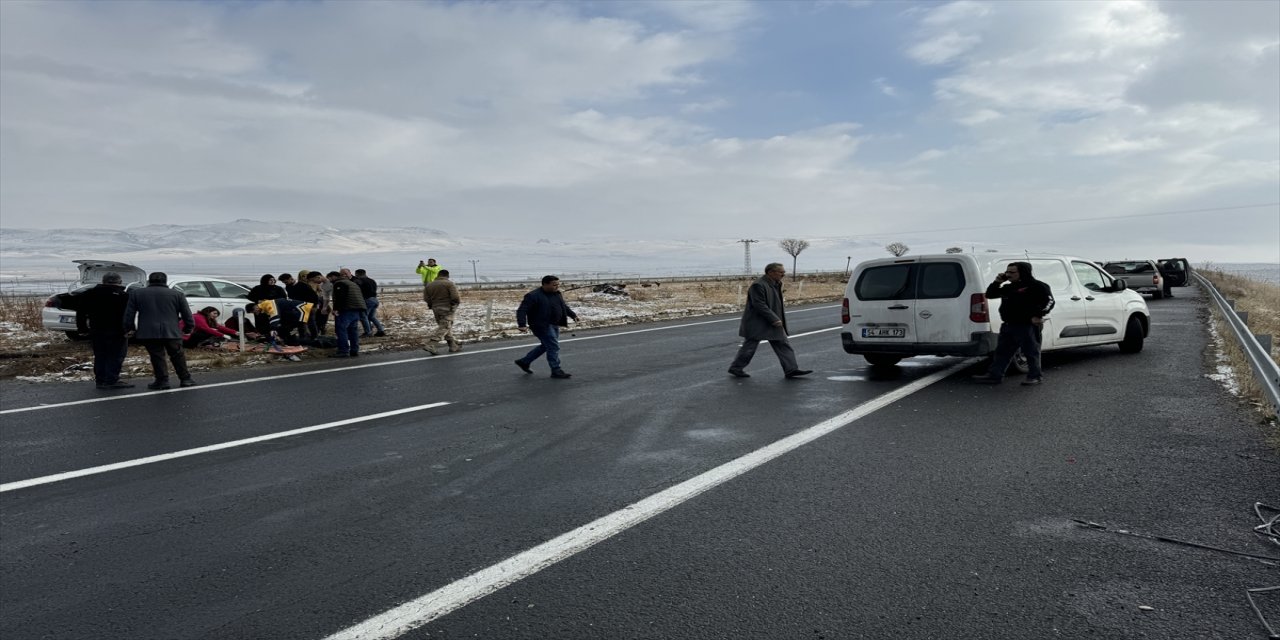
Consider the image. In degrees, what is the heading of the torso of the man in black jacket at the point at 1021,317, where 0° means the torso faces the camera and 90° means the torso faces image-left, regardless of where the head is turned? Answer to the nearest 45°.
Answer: approximately 45°

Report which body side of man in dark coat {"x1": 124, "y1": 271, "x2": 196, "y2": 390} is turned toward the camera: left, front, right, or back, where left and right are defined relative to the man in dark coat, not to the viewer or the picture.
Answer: back

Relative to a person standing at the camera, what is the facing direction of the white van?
facing away from the viewer and to the right of the viewer

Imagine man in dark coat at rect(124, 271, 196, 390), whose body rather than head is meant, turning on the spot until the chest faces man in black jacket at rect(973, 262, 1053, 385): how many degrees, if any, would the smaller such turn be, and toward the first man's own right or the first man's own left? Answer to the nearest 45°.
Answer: approximately 135° to the first man's own right

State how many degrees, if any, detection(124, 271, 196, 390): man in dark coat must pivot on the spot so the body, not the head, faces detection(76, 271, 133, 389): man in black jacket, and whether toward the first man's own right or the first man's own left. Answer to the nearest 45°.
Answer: approximately 45° to the first man's own left

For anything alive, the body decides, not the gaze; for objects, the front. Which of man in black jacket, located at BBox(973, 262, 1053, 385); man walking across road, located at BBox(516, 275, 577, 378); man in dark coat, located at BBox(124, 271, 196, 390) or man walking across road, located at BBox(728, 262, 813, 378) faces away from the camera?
the man in dark coat

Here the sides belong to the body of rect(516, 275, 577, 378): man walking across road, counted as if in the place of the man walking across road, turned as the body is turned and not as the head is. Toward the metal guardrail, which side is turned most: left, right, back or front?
front
